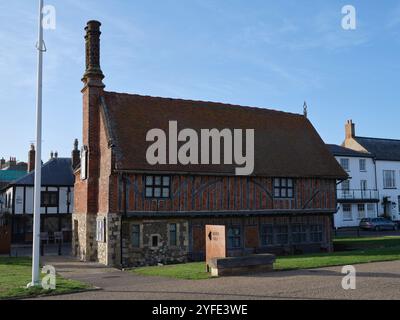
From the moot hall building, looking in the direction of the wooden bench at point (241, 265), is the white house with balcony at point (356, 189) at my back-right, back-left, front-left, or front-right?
back-left

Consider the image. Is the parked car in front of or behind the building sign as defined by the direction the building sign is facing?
behind

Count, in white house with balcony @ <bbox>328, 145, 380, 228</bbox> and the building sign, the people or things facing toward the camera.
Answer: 2

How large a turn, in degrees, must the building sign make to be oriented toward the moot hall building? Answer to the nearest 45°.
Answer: approximately 180°

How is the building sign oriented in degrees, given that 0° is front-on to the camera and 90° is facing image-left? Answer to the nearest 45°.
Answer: approximately 0°

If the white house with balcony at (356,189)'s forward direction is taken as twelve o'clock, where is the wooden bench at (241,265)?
The wooden bench is roughly at 12 o'clock from the white house with balcony.

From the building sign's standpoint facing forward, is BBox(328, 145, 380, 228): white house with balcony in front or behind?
behind

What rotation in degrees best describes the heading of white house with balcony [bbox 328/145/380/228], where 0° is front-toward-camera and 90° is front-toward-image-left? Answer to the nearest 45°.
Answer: approximately 0°
